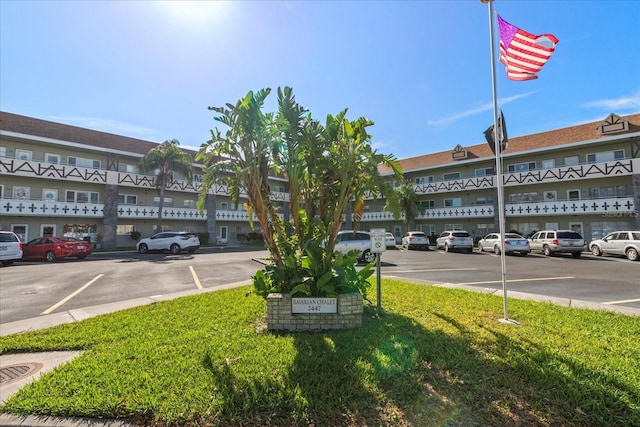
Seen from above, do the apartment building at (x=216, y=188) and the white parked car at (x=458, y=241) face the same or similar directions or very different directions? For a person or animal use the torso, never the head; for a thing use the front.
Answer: very different directions

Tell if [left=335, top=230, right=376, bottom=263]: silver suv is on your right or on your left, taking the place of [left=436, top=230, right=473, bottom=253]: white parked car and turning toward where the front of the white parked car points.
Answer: on your left

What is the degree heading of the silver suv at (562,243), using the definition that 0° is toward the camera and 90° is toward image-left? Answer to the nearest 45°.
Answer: approximately 135°

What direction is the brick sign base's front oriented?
toward the camera

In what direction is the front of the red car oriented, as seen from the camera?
facing away from the viewer and to the left of the viewer

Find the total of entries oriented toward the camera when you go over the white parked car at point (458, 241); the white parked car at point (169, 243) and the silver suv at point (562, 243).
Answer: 0

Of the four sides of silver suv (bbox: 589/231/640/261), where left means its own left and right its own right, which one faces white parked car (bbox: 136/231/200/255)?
left

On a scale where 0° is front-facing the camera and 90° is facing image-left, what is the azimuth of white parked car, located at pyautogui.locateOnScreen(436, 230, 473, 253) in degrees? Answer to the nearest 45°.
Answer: approximately 135°

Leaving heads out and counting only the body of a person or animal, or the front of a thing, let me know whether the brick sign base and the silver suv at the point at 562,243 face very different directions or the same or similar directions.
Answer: very different directions

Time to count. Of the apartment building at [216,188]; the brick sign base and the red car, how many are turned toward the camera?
2

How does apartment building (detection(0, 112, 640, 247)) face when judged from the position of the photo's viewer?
facing the viewer

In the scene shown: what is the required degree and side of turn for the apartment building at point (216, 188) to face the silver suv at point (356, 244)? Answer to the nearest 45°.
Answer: approximately 45° to its left

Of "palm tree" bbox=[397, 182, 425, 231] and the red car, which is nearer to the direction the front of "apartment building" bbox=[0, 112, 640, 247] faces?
the red car
